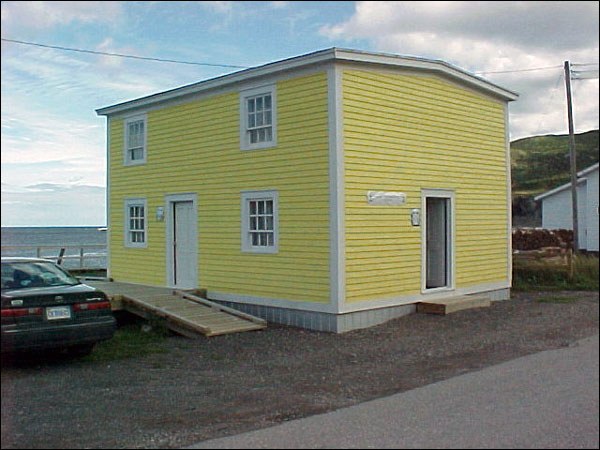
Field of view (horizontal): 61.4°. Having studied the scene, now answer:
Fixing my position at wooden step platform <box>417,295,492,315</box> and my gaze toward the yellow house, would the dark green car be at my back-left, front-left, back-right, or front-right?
front-left

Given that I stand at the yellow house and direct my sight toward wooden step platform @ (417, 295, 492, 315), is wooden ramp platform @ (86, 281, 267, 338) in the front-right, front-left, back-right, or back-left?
back-right

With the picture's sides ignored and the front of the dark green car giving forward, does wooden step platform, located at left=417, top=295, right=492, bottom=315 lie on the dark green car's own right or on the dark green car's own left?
on the dark green car's own right

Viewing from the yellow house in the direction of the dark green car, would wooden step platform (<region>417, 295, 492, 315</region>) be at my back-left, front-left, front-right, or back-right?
back-left

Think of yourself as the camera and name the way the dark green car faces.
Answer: facing away from the viewer and to the left of the viewer

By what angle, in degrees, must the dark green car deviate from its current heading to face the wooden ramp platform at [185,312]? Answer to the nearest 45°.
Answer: approximately 90° to its right
